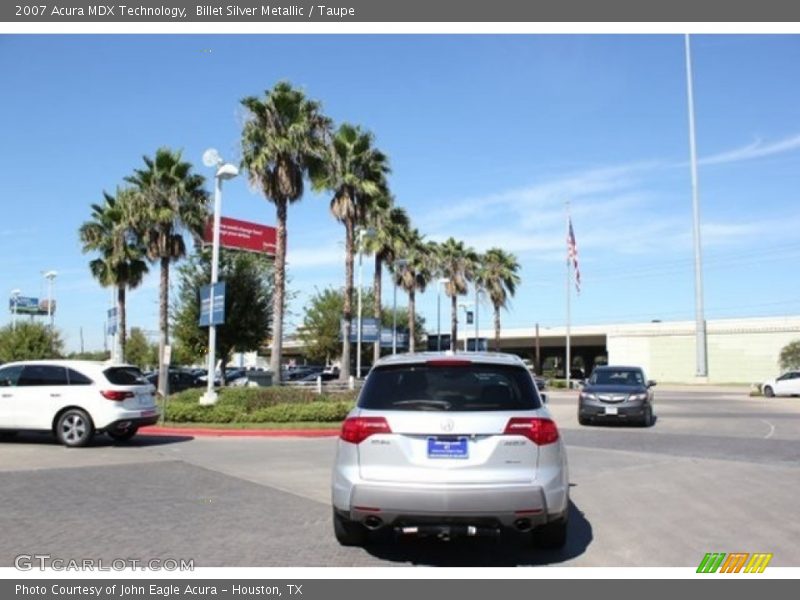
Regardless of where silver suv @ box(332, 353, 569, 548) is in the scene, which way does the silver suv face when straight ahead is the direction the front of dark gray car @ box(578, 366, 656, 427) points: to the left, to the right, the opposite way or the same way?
the opposite way

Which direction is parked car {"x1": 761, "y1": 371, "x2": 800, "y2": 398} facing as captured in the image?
to the viewer's left

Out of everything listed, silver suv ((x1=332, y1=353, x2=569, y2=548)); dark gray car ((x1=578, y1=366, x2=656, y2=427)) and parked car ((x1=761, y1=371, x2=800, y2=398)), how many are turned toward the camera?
1

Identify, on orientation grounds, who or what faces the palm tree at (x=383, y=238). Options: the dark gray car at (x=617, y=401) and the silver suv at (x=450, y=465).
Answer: the silver suv

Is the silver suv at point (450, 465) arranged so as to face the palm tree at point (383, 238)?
yes

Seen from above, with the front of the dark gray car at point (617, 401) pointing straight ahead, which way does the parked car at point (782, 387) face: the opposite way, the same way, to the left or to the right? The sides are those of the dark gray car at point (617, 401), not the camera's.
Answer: to the right

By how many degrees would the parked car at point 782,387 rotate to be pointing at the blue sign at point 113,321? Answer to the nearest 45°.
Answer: approximately 45° to its left

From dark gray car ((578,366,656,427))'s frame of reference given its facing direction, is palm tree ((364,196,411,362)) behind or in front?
behind

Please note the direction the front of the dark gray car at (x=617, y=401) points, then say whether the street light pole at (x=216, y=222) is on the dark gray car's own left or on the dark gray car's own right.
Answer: on the dark gray car's own right

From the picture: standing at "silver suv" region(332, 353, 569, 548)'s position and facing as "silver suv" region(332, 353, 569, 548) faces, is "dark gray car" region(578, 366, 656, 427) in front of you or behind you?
in front

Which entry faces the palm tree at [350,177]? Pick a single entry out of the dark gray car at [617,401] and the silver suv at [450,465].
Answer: the silver suv

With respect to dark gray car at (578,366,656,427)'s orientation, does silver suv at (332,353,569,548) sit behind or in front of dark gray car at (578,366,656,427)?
in front

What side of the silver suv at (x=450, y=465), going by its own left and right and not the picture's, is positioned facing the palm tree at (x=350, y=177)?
front

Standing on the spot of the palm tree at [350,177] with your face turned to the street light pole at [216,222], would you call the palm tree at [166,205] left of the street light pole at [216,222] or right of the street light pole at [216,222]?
right

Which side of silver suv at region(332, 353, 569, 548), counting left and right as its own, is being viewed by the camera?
back
